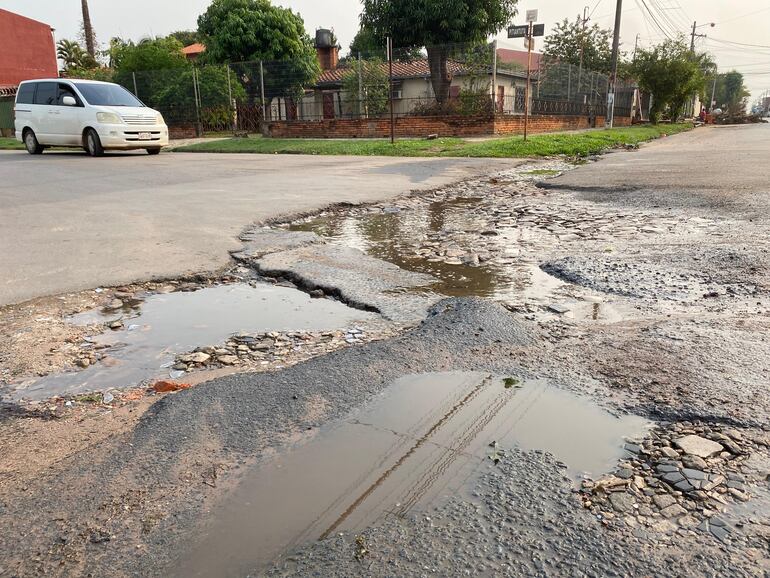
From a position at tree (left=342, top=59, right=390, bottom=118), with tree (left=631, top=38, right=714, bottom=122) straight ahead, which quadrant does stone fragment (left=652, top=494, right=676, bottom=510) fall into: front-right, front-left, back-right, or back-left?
back-right

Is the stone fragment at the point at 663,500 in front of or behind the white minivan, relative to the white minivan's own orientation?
in front

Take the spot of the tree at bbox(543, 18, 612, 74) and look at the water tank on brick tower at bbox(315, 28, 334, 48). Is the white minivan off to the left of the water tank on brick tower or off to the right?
left

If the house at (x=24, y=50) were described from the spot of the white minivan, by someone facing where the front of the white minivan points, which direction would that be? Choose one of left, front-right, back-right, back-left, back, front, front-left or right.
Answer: back-left

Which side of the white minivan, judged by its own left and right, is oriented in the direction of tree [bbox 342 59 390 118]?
left

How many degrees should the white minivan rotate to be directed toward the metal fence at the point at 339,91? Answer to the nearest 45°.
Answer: approximately 90° to its left

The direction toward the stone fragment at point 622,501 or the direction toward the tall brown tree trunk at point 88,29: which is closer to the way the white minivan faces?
the stone fragment

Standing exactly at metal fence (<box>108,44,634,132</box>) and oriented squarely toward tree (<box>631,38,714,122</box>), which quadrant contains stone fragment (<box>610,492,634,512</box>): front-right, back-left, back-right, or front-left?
back-right

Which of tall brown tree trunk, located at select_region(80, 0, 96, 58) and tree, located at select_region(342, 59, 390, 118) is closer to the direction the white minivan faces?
the tree

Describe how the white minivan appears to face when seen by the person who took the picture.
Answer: facing the viewer and to the right of the viewer

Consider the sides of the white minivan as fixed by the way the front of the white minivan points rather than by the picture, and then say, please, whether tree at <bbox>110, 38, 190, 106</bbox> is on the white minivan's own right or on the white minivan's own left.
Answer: on the white minivan's own left

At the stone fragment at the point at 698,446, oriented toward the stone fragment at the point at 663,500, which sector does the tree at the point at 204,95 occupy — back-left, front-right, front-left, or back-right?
back-right

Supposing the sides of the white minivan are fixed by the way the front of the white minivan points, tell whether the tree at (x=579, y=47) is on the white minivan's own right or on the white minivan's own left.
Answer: on the white minivan's own left

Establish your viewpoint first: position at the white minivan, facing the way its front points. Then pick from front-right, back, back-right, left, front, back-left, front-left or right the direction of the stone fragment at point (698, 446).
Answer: front-right

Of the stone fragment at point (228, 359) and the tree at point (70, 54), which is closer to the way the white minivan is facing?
the stone fragment
